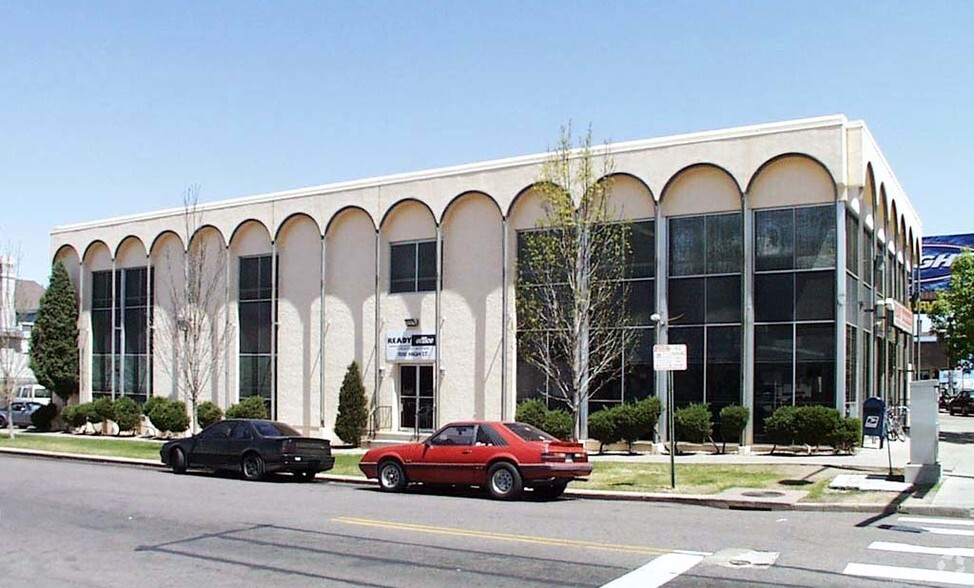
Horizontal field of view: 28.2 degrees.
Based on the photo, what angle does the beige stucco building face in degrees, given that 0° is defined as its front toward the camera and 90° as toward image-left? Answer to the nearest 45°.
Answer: approximately 45°

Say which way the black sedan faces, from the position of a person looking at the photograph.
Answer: facing away from the viewer and to the left of the viewer

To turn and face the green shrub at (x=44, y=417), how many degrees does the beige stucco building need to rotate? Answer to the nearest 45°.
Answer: approximately 90° to its right

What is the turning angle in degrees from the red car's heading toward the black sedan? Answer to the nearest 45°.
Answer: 0° — it already faces it

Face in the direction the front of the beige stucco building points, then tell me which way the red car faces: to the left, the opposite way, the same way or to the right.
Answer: to the right

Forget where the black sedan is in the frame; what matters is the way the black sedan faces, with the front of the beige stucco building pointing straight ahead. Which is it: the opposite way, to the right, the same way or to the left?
to the right

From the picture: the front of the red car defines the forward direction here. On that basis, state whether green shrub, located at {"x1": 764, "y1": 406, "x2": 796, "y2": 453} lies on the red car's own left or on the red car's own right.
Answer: on the red car's own right

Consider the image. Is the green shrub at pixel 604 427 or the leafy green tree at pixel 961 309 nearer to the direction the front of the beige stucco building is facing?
the green shrub

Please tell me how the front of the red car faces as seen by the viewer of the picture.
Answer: facing away from the viewer and to the left of the viewer
